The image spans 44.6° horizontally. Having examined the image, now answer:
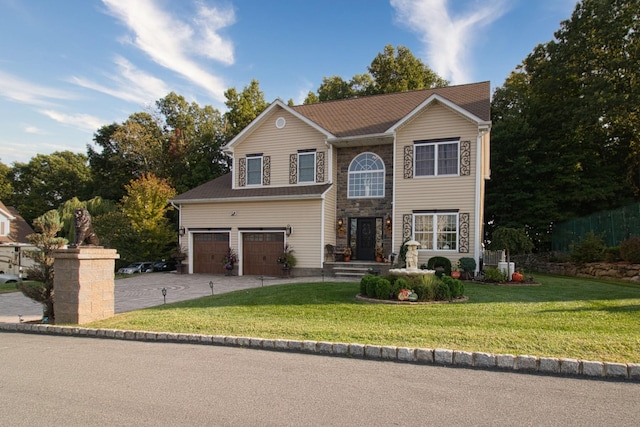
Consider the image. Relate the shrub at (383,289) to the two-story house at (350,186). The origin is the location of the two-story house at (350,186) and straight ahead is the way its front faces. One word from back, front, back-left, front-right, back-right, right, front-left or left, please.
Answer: front

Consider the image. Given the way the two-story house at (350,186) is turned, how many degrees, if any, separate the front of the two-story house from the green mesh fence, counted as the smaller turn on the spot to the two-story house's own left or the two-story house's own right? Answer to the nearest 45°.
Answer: approximately 90° to the two-story house's own left

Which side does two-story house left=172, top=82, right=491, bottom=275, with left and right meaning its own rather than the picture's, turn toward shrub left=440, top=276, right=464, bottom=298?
front

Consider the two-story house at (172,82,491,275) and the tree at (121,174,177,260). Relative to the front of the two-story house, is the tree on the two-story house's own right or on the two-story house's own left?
on the two-story house's own right

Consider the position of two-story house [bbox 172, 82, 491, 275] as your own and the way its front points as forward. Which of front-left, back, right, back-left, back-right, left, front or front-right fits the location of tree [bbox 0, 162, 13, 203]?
back-right

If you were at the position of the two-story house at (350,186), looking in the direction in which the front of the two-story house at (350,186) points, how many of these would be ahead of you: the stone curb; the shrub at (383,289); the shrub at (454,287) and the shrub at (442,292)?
4

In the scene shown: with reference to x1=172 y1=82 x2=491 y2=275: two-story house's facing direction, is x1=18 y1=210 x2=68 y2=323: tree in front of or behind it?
in front

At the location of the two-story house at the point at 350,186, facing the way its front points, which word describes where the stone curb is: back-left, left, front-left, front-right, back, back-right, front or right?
front

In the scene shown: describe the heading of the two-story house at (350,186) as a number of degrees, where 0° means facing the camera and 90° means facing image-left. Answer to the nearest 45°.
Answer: approximately 0°

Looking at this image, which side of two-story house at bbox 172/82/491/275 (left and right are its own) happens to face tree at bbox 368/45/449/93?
back
